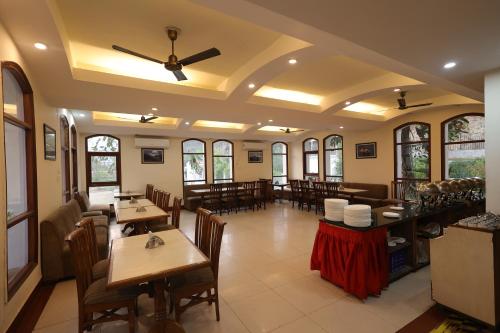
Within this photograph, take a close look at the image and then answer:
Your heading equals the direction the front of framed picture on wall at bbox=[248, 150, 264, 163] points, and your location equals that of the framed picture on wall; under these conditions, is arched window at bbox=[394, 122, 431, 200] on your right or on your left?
on your left

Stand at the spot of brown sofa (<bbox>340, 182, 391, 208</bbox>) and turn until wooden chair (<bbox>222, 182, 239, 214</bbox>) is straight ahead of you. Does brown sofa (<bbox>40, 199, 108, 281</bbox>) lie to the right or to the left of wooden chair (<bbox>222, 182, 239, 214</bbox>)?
left

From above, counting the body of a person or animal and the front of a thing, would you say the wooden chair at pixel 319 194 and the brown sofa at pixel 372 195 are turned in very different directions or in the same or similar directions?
very different directions

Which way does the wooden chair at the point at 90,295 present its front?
to the viewer's right

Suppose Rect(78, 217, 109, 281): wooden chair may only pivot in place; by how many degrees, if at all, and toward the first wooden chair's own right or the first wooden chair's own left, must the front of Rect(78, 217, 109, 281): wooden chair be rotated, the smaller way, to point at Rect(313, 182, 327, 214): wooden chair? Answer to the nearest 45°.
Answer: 0° — it already faces it

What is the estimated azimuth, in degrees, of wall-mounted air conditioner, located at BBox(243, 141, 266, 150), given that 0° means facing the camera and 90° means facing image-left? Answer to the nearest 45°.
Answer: approximately 0°

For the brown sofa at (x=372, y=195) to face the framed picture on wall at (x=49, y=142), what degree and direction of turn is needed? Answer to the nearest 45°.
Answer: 0° — it already faces it

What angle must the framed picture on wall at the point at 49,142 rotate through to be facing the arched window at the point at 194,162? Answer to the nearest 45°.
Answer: approximately 45° to its left

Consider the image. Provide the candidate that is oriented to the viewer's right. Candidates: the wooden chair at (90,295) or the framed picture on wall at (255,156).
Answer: the wooden chair

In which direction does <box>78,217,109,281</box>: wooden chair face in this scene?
to the viewer's right
